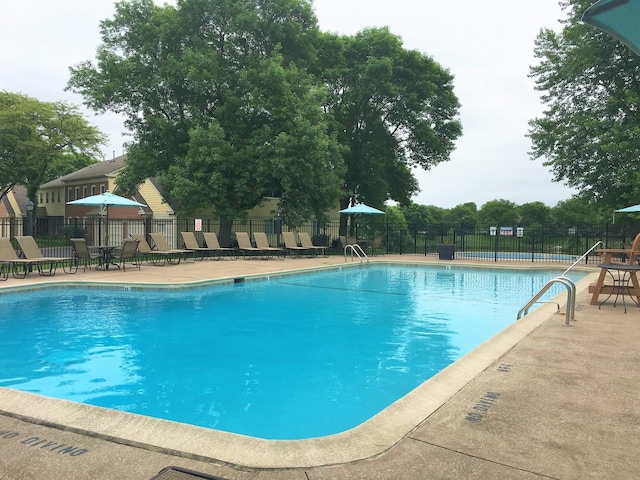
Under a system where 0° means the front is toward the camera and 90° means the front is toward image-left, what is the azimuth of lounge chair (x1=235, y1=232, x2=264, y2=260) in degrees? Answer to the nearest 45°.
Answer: approximately 315°

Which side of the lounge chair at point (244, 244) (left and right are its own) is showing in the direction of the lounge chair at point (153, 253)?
right

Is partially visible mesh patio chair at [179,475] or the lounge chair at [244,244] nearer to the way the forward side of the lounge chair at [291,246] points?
the partially visible mesh patio chair

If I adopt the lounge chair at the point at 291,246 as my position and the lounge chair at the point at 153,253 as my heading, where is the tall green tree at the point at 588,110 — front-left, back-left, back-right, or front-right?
back-left

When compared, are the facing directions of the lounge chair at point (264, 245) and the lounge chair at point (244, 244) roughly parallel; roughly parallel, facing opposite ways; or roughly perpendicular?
roughly parallel

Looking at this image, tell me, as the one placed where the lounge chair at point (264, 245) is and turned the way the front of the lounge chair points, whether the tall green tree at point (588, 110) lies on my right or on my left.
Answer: on my left

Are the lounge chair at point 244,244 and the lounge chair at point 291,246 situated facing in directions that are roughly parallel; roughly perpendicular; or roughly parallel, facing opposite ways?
roughly parallel

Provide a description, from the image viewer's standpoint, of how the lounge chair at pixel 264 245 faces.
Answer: facing the viewer and to the right of the viewer

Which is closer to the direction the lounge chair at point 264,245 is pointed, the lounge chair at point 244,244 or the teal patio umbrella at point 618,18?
the teal patio umbrella

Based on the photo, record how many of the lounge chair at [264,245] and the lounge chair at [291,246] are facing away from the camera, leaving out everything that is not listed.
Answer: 0

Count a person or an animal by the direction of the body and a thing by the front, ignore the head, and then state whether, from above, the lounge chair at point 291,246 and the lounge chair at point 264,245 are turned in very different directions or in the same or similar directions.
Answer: same or similar directions

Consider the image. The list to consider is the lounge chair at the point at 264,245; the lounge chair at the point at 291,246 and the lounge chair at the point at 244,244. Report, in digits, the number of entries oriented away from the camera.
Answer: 0
